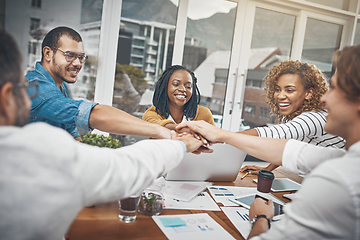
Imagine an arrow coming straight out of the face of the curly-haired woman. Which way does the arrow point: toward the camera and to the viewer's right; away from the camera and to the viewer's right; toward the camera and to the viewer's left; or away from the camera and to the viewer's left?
toward the camera and to the viewer's left

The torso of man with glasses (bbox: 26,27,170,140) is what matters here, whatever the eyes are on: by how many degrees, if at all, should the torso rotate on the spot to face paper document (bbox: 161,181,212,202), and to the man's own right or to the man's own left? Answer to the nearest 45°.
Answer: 0° — they already face it

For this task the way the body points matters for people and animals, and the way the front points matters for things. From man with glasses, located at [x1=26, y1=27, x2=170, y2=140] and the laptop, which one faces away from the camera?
the laptop

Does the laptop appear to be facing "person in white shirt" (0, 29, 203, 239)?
no

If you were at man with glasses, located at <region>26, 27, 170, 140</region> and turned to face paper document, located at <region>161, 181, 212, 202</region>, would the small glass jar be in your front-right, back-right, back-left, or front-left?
front-right

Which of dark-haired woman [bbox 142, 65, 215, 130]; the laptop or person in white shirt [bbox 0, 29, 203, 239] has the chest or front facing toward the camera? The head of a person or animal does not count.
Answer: the dark-haired woman

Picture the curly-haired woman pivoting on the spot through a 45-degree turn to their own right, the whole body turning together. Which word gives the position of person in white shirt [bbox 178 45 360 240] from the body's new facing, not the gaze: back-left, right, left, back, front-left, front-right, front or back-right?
left

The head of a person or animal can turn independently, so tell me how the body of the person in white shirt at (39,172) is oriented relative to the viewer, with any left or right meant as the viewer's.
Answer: facing away from the viewer and to the right of the viewer

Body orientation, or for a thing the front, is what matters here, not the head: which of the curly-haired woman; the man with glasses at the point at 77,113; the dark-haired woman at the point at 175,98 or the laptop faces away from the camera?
the laptop

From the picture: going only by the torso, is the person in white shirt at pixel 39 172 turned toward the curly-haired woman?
yes

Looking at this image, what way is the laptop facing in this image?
away from the camera

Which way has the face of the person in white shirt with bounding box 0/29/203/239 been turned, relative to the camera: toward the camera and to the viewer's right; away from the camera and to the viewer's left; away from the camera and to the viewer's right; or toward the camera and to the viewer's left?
away from the camera and to the viewer's right

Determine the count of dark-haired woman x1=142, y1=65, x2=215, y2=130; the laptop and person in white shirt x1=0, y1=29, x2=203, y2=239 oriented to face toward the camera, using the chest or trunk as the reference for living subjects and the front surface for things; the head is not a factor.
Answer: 1

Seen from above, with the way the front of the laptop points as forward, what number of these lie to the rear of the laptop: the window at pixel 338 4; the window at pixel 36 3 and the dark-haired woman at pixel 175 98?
0

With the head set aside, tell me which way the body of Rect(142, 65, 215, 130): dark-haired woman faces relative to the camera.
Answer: toward the camera

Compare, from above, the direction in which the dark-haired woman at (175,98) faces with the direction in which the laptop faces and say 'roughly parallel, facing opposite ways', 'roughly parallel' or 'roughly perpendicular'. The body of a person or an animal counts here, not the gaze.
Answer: roughly parallel, facing opposite ways

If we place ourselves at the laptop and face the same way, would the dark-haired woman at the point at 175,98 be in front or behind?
in front

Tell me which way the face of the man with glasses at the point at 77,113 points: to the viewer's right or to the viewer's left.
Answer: to the viewer's right

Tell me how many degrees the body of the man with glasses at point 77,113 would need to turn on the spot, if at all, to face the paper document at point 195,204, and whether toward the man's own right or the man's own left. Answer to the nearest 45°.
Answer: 0° — they already face it

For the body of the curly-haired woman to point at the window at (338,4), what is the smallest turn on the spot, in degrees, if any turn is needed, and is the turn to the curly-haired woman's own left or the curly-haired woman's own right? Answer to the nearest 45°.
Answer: approximately 135° to the curly-haired woman's own right
